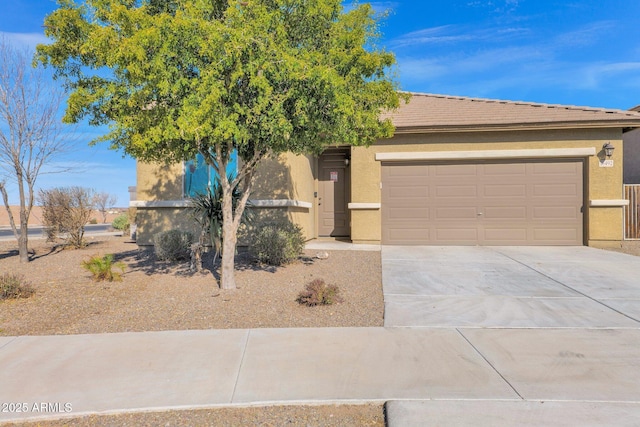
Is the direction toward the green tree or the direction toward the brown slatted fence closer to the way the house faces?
the green tree

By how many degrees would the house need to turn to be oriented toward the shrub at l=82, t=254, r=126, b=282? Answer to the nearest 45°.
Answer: approximately 45° to its right

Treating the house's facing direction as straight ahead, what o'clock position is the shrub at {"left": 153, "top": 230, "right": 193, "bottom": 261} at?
The shrub is roughly at 2 o'clock from the house.

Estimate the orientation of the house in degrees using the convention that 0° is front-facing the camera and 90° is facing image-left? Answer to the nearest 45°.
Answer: approximately 0°

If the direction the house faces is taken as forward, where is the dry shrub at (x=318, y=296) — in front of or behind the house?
in front

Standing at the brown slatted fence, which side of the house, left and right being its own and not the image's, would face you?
left

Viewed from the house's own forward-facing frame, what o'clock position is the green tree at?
The green tree is roughly at 1 o'clock from the house.
